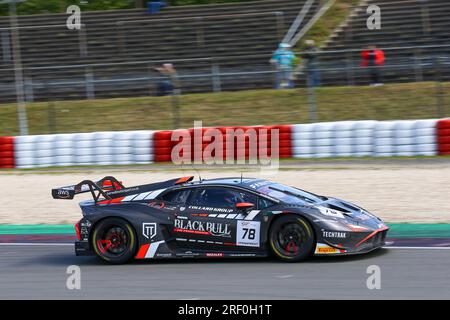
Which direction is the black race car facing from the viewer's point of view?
to the viewer's right

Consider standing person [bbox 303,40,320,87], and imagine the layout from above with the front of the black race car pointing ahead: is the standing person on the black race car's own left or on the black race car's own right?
on the black race car's own left

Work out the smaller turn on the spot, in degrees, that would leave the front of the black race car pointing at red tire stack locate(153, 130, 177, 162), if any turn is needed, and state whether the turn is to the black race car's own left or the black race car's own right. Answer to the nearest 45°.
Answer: approximately 90° to the black race car's own left

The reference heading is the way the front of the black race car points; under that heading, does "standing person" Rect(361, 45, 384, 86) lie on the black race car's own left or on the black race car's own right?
on the black race car's own left

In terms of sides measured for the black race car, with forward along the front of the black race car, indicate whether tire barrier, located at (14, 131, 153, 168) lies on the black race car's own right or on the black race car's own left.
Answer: on the black race car's own left

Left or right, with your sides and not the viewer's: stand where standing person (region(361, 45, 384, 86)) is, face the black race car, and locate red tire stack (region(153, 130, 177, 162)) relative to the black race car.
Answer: right

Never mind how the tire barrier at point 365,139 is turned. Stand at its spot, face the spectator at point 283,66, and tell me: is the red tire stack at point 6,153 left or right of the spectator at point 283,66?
left

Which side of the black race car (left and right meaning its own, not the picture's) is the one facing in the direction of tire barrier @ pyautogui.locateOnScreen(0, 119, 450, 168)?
left

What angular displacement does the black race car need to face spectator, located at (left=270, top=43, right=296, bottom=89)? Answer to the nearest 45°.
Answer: approximately 90° to its left
